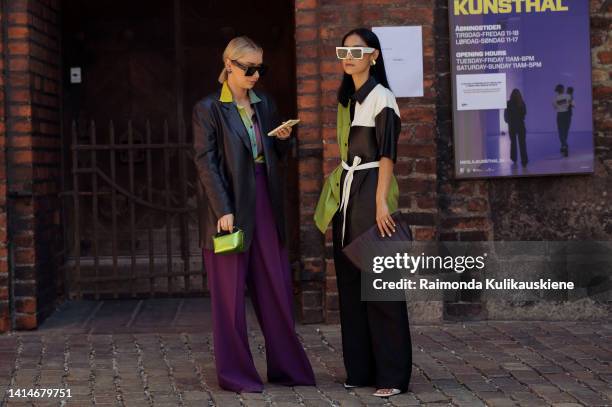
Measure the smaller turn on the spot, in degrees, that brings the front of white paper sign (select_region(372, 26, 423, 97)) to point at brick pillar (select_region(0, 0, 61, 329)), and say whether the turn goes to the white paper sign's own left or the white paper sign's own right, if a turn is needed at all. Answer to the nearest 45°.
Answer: approximately 90° to the white paper sign's own right

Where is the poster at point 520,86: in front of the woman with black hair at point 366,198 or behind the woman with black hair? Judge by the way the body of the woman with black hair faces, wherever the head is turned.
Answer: behind

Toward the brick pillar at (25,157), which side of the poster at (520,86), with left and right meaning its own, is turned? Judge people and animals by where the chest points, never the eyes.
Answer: right

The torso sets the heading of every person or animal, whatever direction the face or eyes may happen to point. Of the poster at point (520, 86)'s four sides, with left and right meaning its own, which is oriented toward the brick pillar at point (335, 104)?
right

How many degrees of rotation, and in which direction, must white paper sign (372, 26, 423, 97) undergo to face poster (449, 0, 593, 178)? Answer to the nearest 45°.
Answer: approximately 90° to its left

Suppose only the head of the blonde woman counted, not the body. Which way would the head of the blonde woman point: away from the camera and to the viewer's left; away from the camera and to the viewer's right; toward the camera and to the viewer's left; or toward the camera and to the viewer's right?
toward the camera and to the viewer's right

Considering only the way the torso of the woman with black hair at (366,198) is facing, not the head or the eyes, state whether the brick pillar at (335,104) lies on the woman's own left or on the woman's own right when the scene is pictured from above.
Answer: on the woman's own right

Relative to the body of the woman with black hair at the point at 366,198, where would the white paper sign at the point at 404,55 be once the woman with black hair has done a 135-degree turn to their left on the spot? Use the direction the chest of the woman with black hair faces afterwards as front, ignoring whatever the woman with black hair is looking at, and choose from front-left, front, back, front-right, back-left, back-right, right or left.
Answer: left

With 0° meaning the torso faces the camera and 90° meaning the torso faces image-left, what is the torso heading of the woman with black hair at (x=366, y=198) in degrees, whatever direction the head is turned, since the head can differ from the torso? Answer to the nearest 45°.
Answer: approximately 45°

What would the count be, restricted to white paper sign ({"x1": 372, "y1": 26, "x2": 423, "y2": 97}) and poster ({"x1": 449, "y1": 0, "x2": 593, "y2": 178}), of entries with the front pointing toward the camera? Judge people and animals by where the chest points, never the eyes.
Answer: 2

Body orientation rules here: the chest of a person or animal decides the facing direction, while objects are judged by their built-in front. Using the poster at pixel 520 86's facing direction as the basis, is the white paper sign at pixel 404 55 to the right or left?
on its right

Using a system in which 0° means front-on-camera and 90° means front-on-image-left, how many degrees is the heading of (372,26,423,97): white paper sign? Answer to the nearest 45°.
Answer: approximately 0°

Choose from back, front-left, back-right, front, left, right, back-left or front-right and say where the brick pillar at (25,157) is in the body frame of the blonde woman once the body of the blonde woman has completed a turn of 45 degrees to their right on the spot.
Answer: back-right

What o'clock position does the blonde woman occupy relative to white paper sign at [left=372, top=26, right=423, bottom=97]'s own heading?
The blonde woman is roughly at 1 o'clock from the white paper sign.
